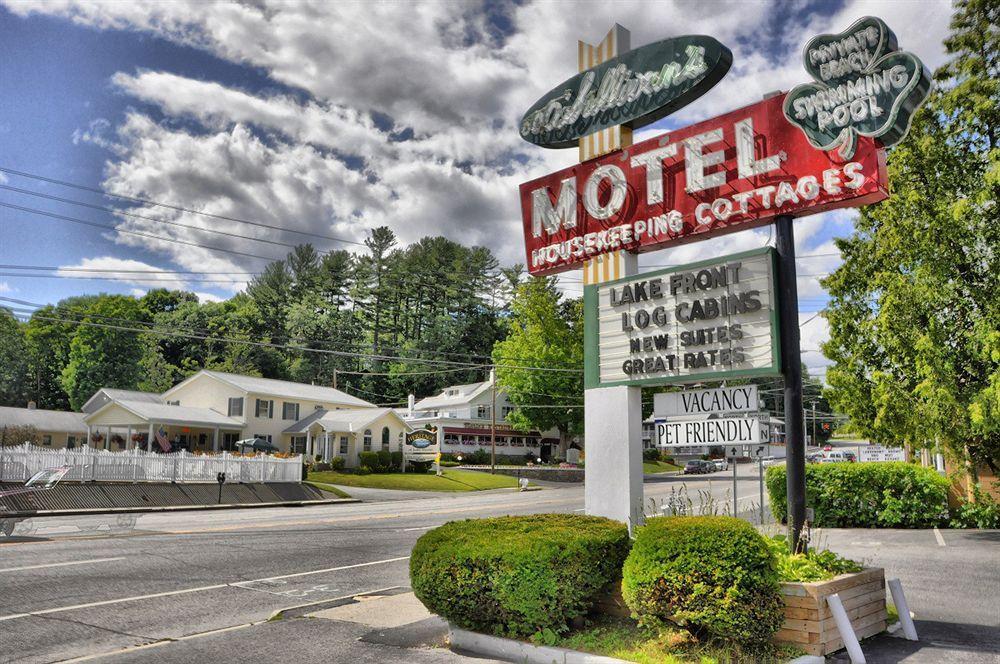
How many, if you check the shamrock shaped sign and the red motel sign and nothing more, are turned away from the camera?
0

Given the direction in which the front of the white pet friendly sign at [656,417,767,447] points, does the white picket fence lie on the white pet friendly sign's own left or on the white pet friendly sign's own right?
on the white pet friendly sign's own right

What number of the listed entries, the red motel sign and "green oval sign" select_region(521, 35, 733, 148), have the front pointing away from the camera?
0

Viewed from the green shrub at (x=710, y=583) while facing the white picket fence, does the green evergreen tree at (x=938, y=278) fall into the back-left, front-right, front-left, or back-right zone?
front-right

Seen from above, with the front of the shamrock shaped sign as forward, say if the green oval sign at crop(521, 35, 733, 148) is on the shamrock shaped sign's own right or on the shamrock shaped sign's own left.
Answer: on the shamrock shaped sign's own right

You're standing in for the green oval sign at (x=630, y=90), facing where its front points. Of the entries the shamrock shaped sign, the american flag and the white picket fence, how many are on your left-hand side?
1

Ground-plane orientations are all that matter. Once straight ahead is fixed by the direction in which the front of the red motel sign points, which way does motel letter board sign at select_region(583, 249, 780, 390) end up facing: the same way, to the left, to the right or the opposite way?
the same way

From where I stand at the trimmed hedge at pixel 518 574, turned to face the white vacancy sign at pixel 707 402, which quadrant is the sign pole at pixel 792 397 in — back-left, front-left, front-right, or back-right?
front-right

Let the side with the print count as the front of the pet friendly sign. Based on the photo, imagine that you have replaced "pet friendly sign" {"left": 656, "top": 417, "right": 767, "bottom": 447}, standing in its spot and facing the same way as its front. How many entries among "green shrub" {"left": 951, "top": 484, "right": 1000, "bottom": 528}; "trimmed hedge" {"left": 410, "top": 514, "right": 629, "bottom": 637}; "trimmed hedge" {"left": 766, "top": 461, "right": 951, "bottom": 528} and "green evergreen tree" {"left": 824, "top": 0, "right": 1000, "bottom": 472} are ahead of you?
1

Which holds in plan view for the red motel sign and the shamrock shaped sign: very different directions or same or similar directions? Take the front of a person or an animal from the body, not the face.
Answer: same or similar directions

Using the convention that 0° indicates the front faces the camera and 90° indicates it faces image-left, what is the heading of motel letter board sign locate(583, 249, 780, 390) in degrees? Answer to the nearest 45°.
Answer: approximately 45°

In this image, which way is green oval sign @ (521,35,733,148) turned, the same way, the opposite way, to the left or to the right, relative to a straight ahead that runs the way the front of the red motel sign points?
the same way
